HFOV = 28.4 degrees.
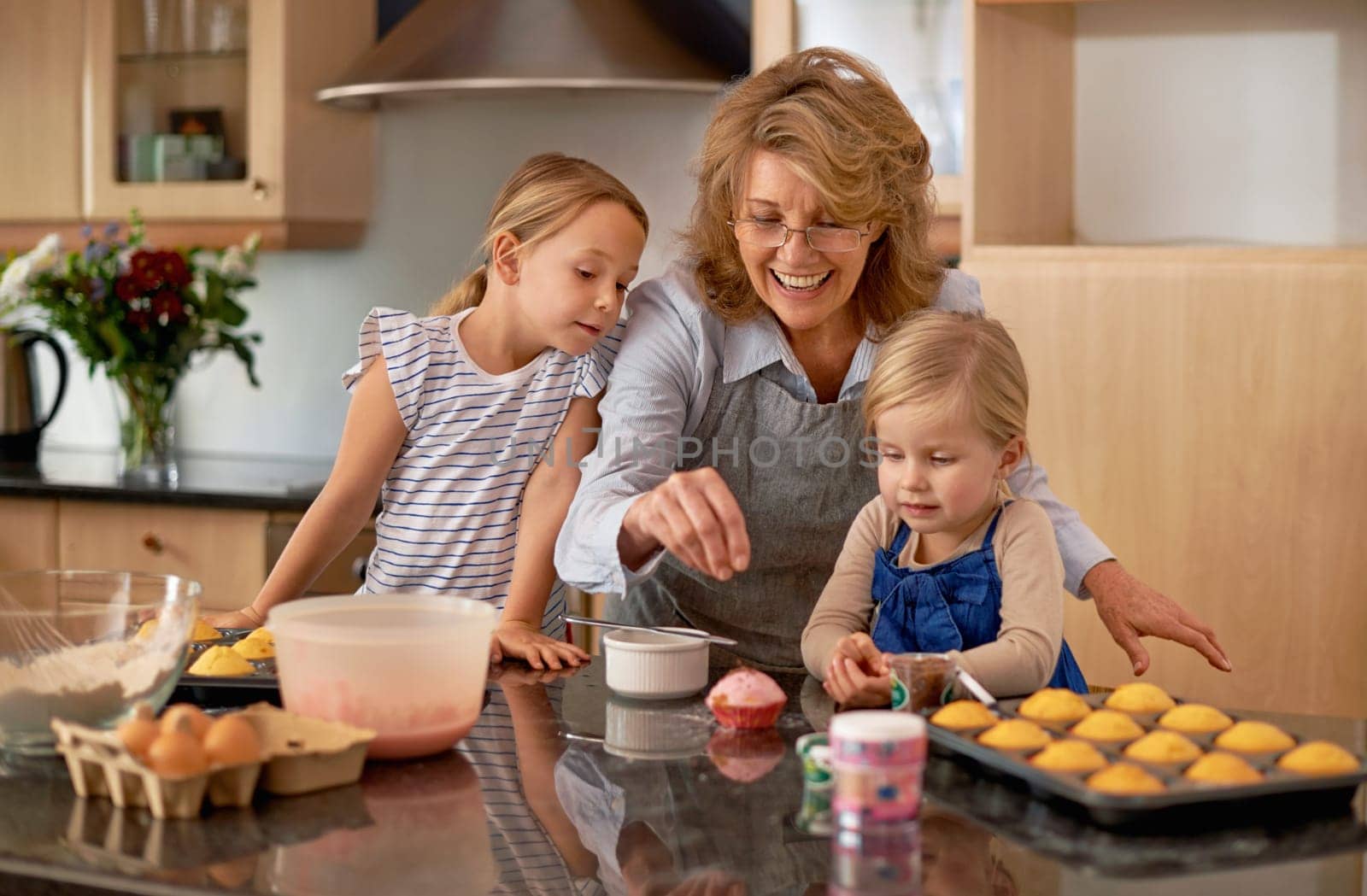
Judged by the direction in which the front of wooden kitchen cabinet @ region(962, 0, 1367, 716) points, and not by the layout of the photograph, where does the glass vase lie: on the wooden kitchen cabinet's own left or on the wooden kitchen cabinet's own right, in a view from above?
on the wooden kitchen cabinet's own right

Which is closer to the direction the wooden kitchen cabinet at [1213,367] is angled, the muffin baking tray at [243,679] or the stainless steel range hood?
the muffin baking tray

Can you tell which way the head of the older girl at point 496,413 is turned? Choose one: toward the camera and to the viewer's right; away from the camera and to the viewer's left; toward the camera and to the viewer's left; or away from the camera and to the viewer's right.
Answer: toward the camera and to the viewer's right

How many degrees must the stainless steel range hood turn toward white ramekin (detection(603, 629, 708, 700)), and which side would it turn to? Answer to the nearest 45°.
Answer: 0° — it already faces it

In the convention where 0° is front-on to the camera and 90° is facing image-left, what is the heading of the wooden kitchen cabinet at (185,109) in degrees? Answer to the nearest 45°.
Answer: approximately 0°

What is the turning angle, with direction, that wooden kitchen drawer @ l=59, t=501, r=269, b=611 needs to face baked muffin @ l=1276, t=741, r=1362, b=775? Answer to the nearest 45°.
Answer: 0° — it already faces it
